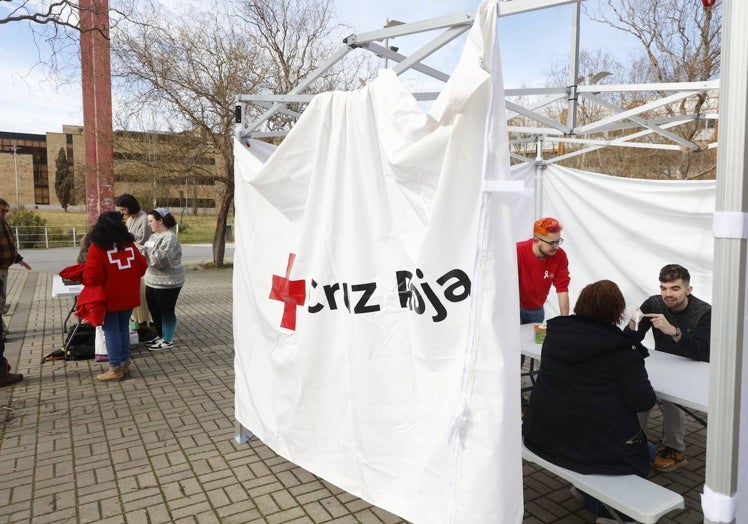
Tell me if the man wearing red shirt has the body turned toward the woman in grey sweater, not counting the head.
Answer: no

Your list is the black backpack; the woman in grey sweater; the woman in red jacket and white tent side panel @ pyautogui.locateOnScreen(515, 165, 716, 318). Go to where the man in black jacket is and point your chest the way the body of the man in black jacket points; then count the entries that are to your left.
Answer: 0

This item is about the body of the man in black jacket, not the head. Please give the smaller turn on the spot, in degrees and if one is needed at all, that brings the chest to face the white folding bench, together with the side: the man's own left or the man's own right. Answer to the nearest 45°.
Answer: approximately 45° to the man's own left

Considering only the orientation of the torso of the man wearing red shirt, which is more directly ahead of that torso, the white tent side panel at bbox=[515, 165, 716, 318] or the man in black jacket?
the man in black jacket

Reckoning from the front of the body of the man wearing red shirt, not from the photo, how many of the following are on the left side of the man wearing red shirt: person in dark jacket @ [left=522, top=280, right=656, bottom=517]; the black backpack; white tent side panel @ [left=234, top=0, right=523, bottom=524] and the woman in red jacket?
0

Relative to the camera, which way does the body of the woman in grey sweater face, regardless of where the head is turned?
to the viewer's left

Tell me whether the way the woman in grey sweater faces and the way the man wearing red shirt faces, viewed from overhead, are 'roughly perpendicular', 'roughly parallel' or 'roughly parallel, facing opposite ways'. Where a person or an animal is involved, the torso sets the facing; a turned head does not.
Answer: roughly perpendicular

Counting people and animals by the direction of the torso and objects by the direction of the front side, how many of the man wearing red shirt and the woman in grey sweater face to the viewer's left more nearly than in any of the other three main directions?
1

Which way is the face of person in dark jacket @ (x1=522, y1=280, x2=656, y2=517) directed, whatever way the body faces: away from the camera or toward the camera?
away from the camera

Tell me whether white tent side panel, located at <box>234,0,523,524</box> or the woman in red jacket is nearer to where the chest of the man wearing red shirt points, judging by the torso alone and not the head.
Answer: the white tent side panel

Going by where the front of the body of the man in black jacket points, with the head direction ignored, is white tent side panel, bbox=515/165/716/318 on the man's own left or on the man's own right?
on the man's own right

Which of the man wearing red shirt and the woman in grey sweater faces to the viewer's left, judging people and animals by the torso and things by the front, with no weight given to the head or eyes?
the woman in grey sweater

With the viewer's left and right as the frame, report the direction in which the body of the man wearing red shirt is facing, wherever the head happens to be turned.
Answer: facing the viewer and to the right of the viewer

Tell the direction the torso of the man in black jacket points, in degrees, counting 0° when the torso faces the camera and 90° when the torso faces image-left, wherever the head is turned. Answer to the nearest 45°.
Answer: approximately 45°

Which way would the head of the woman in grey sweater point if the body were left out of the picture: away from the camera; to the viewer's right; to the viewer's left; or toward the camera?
to the viewer's left

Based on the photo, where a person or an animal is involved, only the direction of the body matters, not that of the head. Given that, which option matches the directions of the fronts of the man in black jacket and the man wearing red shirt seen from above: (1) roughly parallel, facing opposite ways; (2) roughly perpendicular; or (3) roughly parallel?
roughly perpendicular

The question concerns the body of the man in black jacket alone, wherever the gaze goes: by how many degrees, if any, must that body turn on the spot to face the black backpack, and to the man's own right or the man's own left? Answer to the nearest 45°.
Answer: approximately 45° to the man's own right

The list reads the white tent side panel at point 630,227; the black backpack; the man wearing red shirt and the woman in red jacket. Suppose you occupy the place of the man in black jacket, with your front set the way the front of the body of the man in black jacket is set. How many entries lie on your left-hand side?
0

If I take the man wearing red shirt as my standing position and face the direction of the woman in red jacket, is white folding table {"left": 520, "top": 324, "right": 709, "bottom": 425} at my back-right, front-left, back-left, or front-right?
back-left

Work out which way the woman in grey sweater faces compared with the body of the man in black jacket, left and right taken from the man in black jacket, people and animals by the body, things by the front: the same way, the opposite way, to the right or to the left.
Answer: the same way
